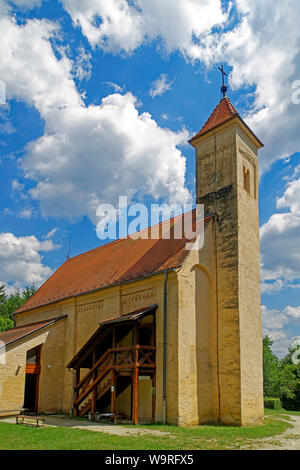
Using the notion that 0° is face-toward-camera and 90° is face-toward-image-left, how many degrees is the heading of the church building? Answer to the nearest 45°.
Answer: approximately 315°
